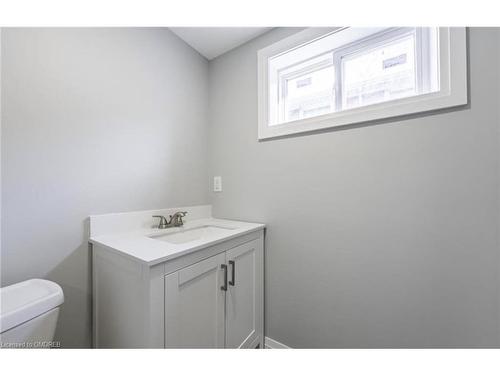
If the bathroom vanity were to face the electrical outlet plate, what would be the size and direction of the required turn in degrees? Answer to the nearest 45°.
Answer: approximately 90° to its left

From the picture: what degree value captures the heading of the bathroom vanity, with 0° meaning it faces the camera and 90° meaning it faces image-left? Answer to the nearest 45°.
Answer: approximately 315°
